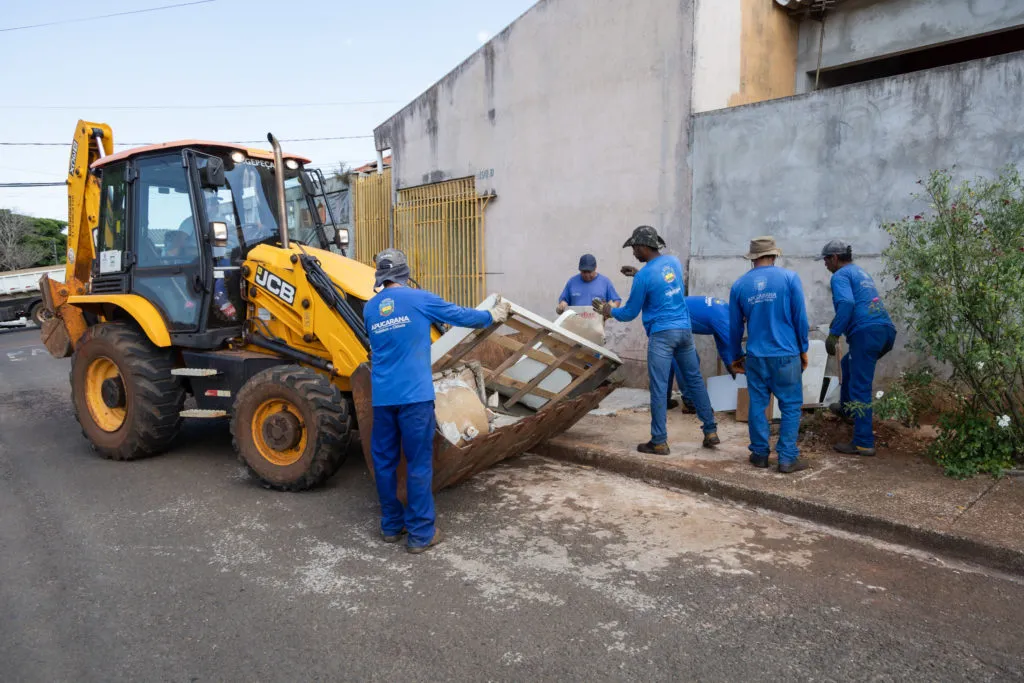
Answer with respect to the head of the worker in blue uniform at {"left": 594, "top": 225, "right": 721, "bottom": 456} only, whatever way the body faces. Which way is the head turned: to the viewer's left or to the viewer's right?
to the viewer's left

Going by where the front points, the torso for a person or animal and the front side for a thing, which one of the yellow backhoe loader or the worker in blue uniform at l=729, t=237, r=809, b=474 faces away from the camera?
the worker in blue uniform

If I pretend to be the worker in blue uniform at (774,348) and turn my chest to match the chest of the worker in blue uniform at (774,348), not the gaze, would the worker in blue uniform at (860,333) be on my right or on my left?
on my right

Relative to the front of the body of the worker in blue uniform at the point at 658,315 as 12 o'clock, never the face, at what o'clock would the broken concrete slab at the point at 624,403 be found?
The broken concrete slab is roughly at 1 o'clock from the worker in blue uniform.

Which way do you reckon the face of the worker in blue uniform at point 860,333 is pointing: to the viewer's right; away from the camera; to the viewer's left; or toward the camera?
to the viewer's left

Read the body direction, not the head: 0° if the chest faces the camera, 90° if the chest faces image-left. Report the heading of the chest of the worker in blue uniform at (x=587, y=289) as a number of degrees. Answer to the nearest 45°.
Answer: approximately 0°

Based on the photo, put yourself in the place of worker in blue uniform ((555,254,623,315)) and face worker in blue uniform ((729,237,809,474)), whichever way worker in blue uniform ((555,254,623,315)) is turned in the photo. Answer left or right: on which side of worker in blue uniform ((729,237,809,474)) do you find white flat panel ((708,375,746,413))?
left

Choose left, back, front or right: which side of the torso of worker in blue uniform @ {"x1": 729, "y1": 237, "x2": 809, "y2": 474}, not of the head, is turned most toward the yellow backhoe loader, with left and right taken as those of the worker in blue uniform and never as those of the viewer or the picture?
left

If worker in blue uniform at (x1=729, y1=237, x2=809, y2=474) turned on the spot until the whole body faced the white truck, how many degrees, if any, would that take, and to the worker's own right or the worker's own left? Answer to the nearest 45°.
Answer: approximately 45° to the worker's own left
